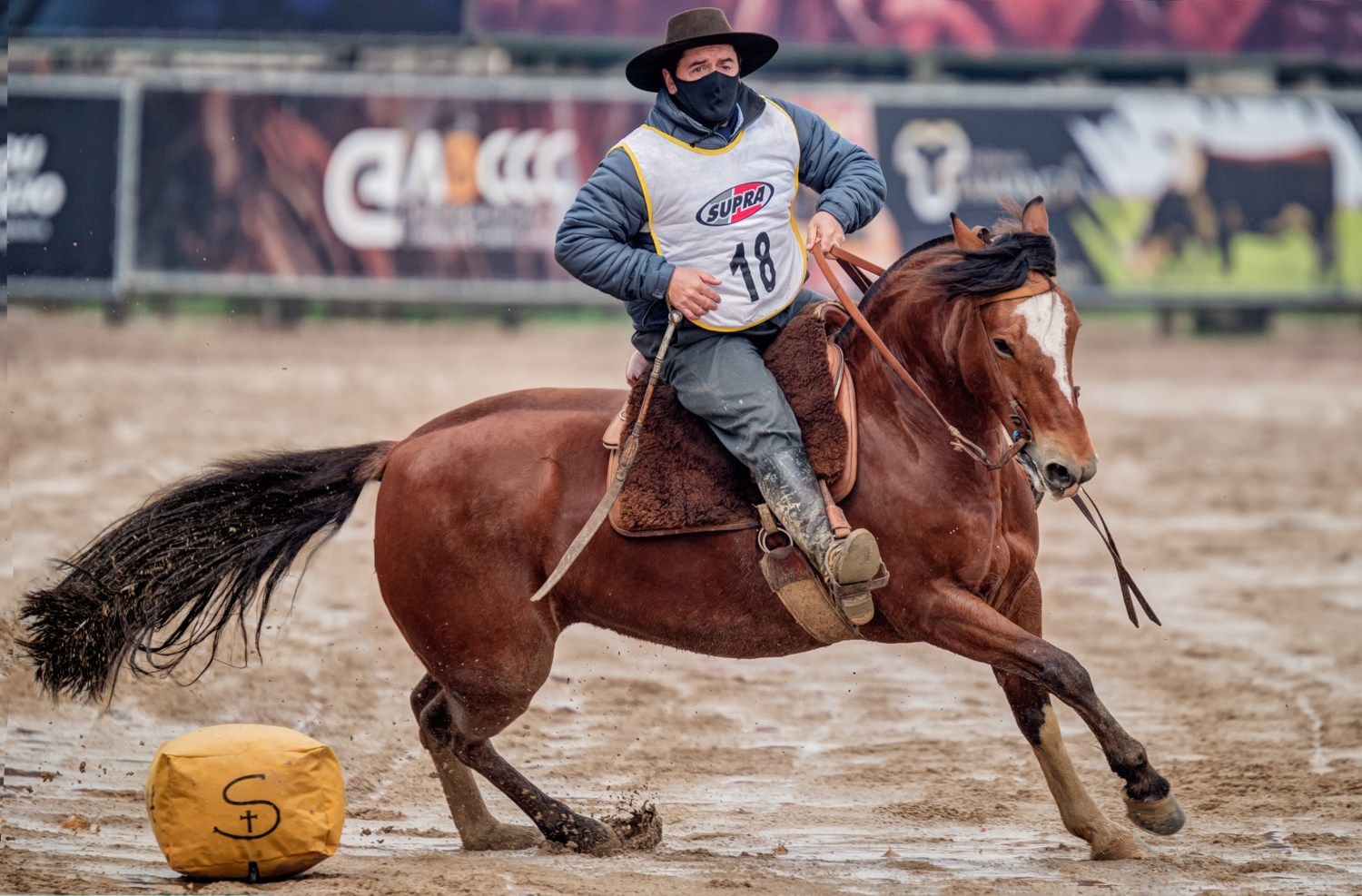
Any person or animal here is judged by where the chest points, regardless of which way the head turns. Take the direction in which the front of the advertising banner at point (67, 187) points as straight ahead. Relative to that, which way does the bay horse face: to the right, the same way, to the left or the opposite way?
to the left

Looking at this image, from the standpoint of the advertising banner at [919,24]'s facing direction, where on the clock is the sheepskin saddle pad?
The sheepskin saddle pad is roughly at 12 o'clock from the advertising banner.

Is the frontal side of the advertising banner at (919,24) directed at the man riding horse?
yes

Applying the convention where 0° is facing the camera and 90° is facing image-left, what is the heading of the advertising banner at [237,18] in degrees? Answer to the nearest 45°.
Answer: approximately 0°

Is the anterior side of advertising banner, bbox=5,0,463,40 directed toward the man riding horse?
yes

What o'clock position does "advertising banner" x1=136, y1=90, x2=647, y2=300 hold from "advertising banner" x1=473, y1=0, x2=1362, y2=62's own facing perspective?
"advertising banner" x1=136, y1=90, x2=647, y2=300 is roughly at 2 o'clock from "advertising banner" x1=473, y1=0, x2=1362, y2=62.

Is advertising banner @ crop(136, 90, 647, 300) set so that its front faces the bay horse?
yes

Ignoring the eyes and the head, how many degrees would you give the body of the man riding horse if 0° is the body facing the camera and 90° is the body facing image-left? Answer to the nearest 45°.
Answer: approximately 315°
